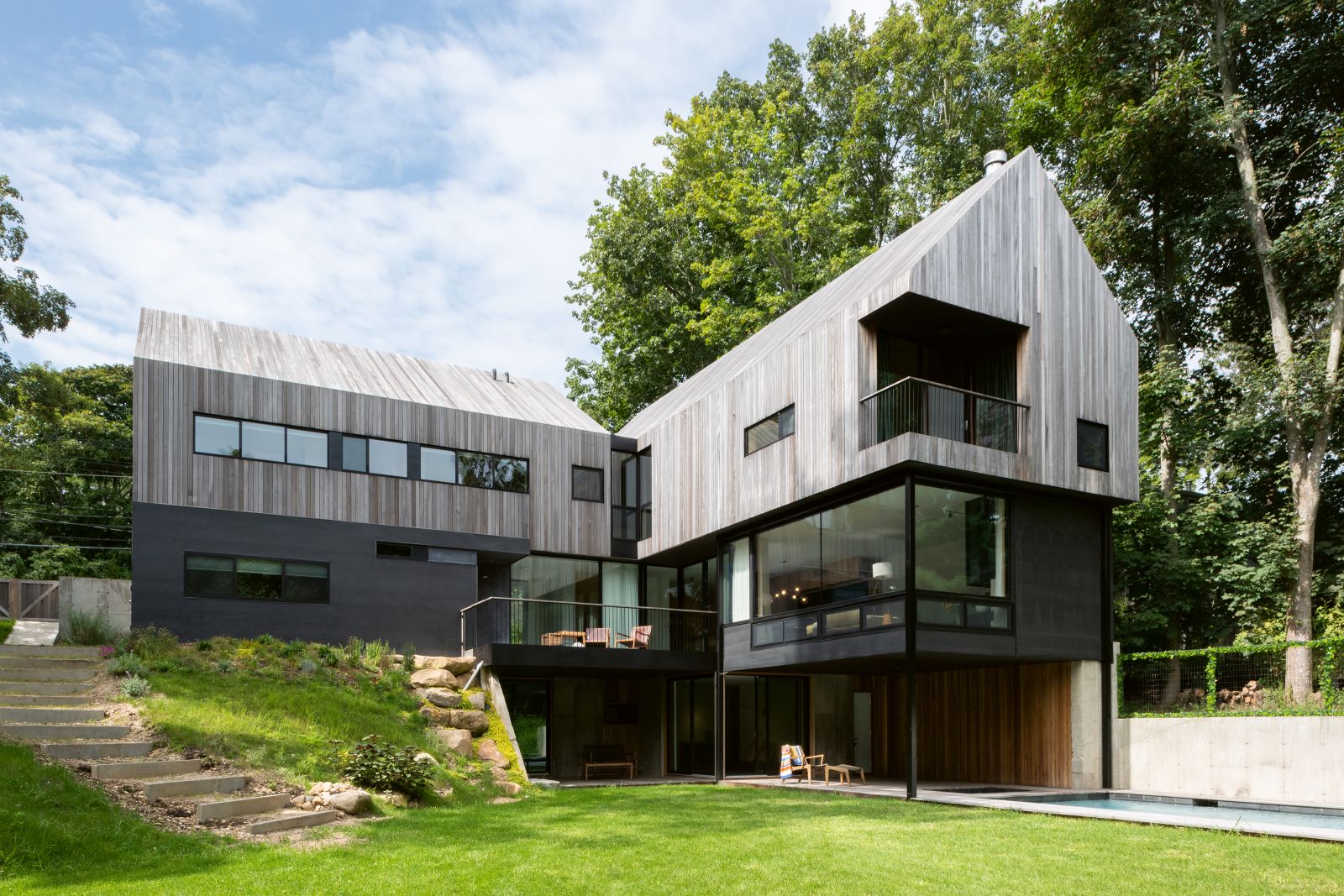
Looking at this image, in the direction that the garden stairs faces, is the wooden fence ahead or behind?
behind

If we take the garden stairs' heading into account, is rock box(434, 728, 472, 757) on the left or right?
on its left

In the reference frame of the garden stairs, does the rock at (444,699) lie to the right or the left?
on its left

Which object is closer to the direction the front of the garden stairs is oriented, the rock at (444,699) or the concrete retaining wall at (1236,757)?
the concrete retaining wall

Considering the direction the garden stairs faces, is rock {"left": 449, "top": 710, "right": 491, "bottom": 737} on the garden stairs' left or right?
on its left

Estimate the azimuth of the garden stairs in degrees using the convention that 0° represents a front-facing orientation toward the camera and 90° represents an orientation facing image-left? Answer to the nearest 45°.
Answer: approximately 315°

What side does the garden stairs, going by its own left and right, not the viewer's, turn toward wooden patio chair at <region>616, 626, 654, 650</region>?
left

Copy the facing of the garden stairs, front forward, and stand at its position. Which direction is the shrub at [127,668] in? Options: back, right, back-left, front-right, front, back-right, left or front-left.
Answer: back-left

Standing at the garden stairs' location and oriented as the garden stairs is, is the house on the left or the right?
on its left
